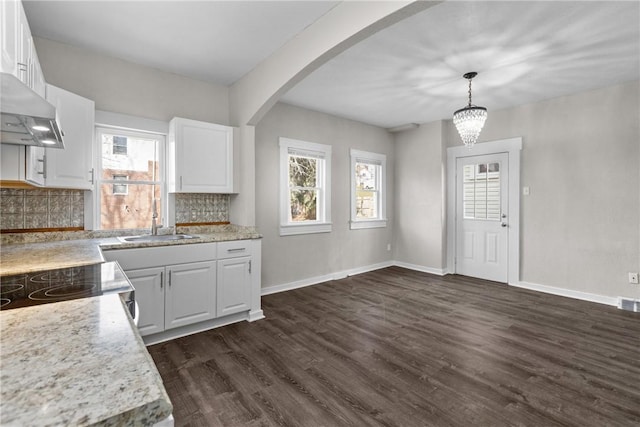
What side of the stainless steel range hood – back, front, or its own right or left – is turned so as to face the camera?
right

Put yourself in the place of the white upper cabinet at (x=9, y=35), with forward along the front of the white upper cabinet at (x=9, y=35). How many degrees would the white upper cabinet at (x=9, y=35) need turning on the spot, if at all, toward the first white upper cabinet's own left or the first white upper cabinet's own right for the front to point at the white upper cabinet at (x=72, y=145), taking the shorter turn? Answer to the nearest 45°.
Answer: approximately 90° to the first white upper cabinet's own left

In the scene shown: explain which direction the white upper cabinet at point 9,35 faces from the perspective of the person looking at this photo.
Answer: facing to the right of the viewer

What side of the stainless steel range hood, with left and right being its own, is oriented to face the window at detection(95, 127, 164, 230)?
left

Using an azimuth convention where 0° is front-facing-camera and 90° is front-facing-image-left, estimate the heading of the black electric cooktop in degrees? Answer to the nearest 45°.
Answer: approximately 270°

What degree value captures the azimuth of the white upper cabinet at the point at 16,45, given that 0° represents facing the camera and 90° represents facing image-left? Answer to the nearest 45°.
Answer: approximately 270°

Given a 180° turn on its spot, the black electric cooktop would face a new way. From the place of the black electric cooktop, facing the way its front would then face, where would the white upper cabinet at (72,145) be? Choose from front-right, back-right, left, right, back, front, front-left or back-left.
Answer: right

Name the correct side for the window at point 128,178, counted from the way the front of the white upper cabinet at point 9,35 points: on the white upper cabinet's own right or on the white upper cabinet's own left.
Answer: on the white upper cabinet's own left

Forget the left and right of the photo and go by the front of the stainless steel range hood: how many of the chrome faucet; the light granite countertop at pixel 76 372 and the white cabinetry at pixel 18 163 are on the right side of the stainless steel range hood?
1

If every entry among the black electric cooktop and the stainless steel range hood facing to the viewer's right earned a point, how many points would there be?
2
